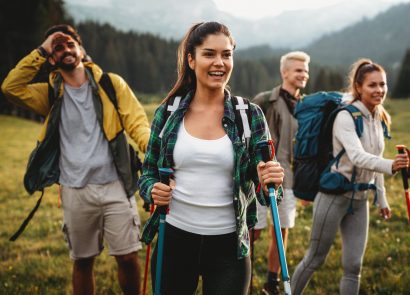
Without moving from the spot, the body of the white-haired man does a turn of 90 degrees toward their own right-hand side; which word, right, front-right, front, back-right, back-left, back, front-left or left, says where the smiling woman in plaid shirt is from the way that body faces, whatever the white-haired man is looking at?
front-left

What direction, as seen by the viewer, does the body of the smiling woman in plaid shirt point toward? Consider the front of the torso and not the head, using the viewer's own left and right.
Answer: facing the viewer
